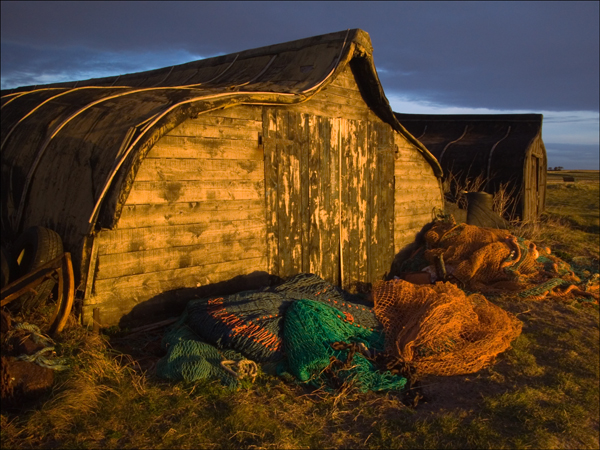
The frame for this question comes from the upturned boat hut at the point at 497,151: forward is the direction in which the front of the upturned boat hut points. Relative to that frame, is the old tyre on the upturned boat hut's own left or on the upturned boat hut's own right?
on the upturned boat hut's own right

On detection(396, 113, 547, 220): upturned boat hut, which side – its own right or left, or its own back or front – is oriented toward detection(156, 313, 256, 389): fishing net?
right

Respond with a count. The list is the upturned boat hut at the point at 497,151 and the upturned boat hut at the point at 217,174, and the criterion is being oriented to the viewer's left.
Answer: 0

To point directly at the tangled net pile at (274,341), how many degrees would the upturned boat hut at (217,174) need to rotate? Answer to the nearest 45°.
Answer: approximately 45° to its right

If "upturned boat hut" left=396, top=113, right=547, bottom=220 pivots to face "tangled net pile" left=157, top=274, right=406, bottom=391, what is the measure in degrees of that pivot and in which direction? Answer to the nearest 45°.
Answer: approximately 90° to its right

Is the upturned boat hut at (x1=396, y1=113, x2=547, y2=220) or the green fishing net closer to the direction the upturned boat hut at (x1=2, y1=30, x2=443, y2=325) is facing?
the green fishing net

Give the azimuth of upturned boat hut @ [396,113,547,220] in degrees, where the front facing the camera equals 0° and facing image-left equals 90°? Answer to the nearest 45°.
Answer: approximately 270°

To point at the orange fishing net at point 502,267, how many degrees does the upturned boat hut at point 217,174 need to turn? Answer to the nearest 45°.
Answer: approximately 45° to its left

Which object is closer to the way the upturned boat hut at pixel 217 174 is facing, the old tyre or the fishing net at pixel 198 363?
the fishing net

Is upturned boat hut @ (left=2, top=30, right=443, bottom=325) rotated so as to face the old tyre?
no

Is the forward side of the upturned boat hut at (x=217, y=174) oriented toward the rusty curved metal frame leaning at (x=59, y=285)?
no

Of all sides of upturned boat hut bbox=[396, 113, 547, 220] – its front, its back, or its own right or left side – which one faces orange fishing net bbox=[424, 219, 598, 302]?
right

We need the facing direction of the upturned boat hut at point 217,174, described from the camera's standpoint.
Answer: facing the viewer and to the right of the viewer

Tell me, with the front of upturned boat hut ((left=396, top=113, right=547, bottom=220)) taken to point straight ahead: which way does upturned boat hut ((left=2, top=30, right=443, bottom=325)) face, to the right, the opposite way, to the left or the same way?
the same way
